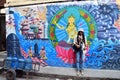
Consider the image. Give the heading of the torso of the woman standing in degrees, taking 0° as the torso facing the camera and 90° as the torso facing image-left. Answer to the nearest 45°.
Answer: approximately 0°
